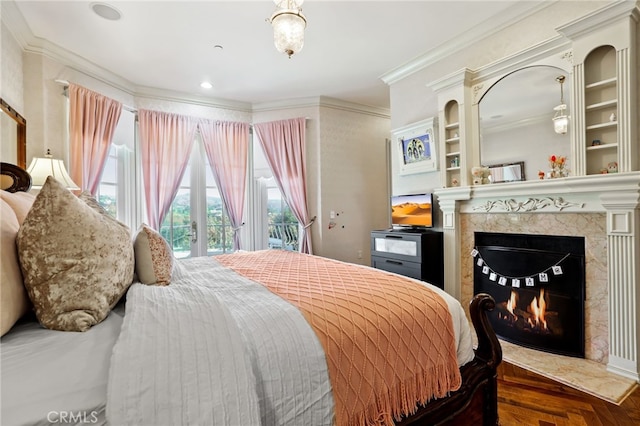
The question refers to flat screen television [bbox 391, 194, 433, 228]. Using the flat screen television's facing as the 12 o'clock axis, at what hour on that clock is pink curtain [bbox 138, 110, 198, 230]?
The pink curtain is roughly at 1 o'clock from the flat screen television.

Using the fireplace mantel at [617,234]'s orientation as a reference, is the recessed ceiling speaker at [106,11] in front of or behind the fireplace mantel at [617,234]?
in front

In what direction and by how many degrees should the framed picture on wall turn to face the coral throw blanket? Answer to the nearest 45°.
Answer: approximately 45° to its left

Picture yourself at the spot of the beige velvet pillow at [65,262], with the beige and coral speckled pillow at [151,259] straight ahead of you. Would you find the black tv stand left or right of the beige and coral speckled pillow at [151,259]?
right

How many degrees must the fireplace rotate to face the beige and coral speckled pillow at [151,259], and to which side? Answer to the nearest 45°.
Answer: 0° — it already faces it

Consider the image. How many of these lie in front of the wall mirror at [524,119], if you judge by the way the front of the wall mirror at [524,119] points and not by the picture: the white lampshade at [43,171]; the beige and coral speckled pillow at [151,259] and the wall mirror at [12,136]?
3

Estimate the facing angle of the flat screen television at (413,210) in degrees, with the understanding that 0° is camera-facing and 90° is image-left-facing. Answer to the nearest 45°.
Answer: approximately 45°

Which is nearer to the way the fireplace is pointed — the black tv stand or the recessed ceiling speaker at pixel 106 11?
the recessed ceiling speaker

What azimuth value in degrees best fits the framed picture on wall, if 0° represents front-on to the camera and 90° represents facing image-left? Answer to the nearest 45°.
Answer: approximately 45°

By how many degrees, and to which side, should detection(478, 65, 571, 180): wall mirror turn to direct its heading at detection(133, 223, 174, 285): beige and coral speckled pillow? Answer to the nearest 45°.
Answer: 0° — it already faces it

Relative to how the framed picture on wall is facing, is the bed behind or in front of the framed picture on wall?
in front

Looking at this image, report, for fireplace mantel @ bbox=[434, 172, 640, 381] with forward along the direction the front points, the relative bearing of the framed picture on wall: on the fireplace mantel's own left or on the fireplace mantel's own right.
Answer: on the fireplace mantel's own right

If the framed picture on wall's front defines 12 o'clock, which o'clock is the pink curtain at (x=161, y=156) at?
The pink curtain is roughly at 1 o'clock from the framed picture on wall.
